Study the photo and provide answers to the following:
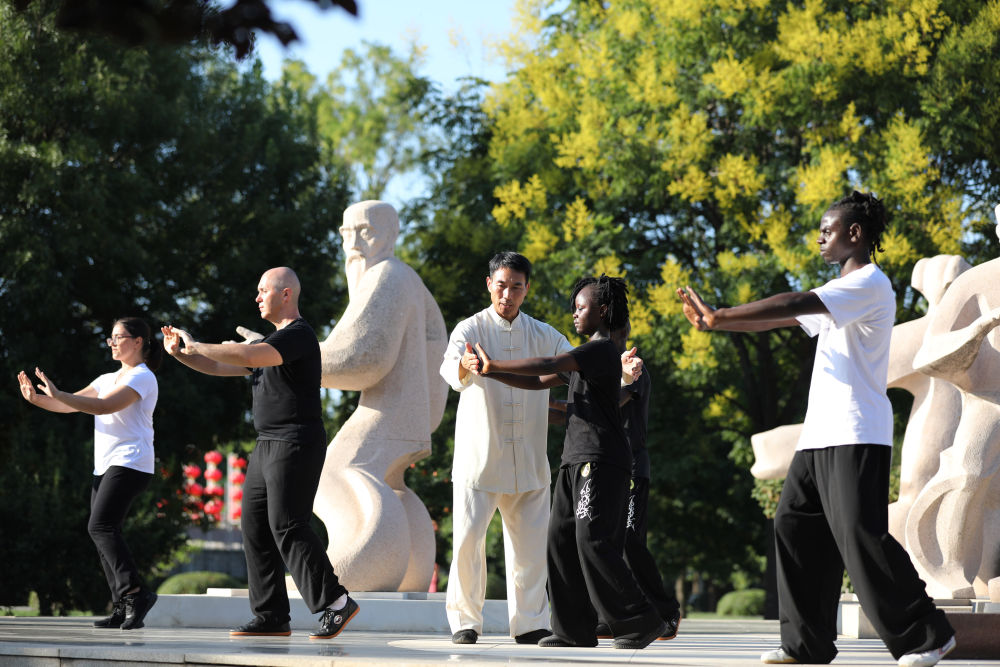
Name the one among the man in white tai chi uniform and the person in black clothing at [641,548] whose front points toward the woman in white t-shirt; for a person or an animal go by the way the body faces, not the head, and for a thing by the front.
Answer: the person in black clothing

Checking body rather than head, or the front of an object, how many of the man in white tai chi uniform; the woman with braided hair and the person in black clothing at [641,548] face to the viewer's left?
2

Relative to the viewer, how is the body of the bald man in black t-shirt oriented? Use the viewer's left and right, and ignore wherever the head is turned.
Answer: facing to the left of the viewer

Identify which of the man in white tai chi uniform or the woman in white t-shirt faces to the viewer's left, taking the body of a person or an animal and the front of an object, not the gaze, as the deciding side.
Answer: the woman in white t-shirt

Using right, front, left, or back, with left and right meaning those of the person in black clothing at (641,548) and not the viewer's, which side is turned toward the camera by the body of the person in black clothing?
left

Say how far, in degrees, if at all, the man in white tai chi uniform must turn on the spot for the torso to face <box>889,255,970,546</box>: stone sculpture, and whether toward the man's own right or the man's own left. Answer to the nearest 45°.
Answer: approximately 135° to the man's own left

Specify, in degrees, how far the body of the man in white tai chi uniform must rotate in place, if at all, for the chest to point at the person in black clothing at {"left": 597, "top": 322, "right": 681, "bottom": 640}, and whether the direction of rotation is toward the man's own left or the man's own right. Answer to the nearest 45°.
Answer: approximately 135° to the man's own left

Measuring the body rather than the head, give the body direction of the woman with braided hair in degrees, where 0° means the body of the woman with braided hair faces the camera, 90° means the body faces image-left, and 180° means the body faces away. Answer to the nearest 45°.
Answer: approximately 90°

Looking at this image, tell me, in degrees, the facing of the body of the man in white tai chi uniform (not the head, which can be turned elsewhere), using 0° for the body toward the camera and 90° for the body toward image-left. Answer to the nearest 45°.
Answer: approximately 0°

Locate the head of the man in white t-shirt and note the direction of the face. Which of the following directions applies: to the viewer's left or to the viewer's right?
to the viewer's left

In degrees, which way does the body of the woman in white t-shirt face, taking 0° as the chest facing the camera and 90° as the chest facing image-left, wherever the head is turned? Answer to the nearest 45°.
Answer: approximately 90°

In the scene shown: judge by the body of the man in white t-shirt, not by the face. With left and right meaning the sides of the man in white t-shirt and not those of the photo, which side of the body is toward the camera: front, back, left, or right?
left

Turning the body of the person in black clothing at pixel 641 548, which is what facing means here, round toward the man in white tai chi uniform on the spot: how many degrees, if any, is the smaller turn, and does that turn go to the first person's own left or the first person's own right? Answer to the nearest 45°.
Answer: approximately 45° to the first person's own left
